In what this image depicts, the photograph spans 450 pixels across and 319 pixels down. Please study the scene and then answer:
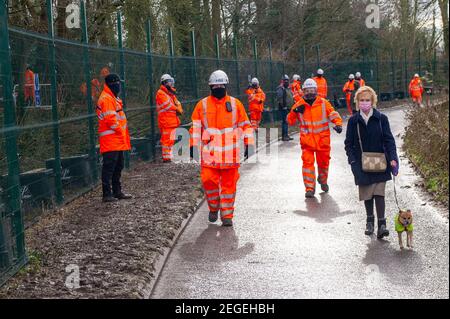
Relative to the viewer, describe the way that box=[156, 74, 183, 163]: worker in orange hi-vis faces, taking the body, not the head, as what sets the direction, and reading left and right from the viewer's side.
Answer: facing to the right of the viewer

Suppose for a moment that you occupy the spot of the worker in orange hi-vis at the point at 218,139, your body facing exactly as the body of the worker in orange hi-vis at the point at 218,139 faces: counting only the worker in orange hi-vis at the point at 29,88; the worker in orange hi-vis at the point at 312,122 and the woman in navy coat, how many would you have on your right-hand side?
1

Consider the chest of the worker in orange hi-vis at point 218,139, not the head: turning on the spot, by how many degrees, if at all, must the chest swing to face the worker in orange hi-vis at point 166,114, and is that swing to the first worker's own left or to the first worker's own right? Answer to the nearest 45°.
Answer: approximately 180°

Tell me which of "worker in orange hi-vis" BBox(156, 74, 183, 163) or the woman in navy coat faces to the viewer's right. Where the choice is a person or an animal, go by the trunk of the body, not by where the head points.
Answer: the worker in orange hi-vis

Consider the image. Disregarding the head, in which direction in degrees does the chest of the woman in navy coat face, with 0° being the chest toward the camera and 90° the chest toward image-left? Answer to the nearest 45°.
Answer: approximately 0°

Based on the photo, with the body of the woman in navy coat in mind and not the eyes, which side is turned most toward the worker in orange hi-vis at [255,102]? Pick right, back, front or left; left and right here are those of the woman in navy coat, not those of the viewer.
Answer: back

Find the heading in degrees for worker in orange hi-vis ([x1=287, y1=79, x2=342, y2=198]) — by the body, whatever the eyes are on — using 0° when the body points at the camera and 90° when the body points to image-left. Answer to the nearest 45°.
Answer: approximately 0°

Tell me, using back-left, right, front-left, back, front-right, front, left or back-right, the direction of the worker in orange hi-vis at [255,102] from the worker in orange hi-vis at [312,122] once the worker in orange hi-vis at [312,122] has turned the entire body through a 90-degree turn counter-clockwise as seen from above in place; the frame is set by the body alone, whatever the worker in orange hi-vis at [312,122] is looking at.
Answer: left
